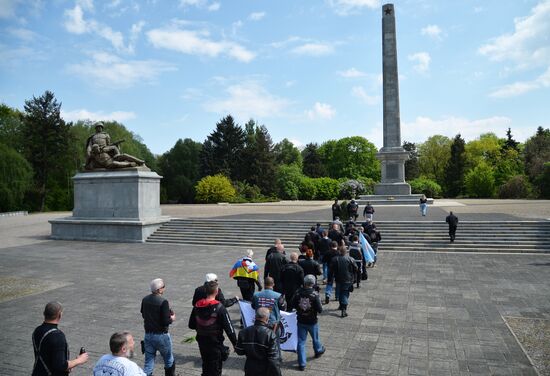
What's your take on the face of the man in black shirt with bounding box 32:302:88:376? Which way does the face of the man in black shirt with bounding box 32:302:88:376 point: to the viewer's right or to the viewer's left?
to the viewer's right

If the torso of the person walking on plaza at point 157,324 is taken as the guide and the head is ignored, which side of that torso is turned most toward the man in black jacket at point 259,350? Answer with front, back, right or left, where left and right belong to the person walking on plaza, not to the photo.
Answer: right

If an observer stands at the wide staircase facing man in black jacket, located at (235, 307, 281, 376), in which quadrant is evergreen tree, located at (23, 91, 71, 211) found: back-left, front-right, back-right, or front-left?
back-right

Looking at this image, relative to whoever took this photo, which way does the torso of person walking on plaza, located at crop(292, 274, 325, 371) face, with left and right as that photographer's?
facing away from the viewer

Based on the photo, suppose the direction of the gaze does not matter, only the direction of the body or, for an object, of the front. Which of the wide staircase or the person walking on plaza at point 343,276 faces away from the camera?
the person walking on plaza

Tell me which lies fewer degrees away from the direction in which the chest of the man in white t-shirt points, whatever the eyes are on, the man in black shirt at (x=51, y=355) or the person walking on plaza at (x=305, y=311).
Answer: the person walking on plaza

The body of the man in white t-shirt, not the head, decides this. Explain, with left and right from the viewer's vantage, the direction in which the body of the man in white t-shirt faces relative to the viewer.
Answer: facing away from the viewer and to the right of the viewer

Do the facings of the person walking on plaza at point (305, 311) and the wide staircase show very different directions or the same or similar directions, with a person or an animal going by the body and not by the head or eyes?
very different directions

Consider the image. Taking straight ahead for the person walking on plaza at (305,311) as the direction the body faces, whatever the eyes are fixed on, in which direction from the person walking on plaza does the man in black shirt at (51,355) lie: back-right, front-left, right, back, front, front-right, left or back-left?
back-left

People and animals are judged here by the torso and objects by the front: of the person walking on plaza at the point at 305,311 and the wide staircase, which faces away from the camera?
the person walking on plaza

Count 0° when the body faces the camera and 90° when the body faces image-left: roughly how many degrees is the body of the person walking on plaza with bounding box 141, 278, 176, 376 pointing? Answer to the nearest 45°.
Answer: approximately 225°

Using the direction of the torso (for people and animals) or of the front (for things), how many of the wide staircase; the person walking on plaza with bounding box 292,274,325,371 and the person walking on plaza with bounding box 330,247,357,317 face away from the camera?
2
